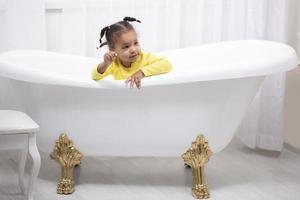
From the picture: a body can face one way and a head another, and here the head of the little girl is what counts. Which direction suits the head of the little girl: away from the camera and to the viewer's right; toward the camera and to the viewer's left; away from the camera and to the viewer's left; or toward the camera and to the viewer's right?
toward the camera and to the viewer's right

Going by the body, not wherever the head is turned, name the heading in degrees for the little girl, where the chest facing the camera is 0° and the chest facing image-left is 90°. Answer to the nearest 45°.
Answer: approximately 0°

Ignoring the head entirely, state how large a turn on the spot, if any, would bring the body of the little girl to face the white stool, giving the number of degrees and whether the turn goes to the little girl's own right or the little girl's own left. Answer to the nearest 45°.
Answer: approximately 45° to the little girl's own right
